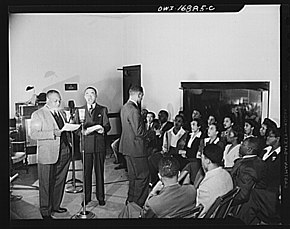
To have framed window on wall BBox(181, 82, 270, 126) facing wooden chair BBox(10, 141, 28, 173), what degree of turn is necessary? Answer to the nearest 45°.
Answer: approximately 90° to its right

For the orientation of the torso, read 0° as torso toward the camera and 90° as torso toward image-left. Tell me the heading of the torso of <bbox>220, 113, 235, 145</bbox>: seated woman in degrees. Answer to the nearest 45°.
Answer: approximately 45°

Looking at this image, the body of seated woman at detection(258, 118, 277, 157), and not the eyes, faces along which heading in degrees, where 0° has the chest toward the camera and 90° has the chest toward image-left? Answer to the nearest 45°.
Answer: approximately 45°

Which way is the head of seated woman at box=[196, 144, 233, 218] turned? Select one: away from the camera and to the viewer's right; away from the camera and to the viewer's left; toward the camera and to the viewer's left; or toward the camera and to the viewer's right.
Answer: away from the camera and to the viewer's left

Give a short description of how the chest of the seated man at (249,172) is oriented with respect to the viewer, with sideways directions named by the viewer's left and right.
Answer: facing to the left of the viewer
